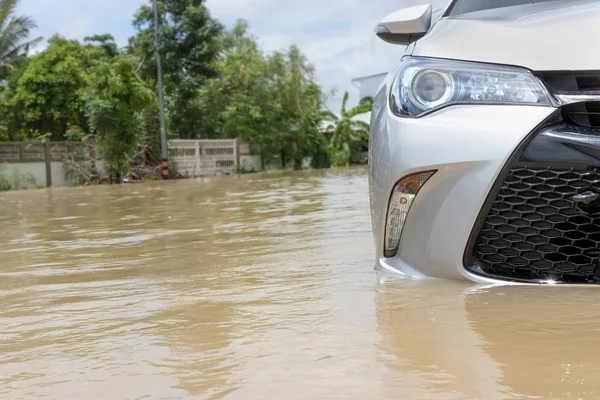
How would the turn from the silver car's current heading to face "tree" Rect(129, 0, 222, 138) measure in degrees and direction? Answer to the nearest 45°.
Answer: approximately 135° to its right

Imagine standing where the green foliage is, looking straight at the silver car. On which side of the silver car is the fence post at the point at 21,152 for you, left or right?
right

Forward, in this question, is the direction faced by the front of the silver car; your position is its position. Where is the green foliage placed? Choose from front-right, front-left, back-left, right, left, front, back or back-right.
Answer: back

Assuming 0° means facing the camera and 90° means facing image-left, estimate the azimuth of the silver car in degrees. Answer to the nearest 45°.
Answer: approximately 0°

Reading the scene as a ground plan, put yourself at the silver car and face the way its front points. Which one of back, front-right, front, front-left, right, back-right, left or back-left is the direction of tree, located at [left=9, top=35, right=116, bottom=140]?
back-right

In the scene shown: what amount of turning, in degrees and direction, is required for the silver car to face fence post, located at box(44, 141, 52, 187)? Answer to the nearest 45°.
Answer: approximately 135° to its right

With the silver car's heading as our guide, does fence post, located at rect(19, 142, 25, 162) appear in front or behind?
behind

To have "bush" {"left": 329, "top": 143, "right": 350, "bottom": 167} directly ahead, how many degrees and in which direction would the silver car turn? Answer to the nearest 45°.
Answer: approximately 180°
